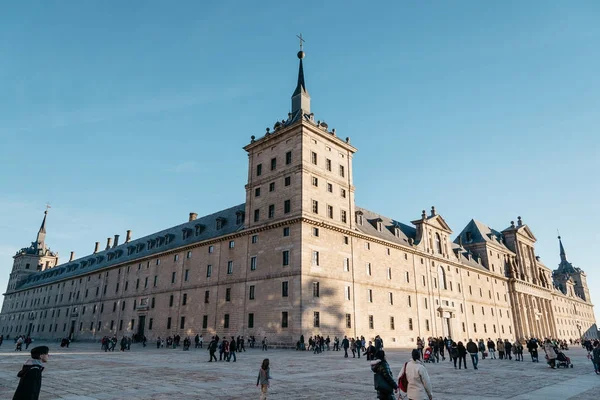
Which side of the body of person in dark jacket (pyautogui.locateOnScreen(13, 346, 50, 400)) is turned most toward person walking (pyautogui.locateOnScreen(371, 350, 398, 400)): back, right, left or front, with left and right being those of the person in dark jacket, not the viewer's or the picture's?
front

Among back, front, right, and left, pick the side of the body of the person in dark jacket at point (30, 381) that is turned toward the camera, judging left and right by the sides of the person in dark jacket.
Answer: right

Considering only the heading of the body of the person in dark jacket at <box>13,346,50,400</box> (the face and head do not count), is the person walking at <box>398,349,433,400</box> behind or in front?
in front

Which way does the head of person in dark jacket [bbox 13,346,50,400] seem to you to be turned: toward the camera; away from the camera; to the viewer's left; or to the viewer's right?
to the viewer's right
